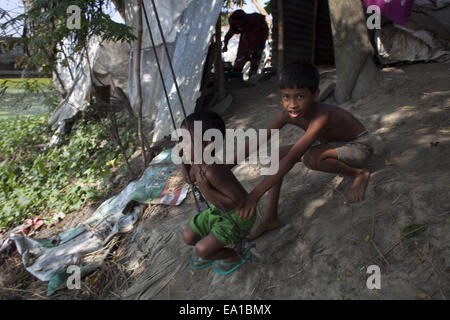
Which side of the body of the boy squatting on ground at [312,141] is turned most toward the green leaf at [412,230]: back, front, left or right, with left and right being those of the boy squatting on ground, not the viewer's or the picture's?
left

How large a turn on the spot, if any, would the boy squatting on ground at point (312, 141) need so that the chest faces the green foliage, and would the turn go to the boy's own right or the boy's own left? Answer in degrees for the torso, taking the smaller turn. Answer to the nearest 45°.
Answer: approximately 90° to the boy's own right

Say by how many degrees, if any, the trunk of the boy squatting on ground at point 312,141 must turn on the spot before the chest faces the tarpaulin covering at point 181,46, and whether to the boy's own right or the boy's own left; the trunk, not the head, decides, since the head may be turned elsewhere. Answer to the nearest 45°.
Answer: approximately 90° to the boy's own right

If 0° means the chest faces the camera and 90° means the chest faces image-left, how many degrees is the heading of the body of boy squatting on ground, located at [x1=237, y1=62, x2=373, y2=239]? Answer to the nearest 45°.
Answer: approximately 45°

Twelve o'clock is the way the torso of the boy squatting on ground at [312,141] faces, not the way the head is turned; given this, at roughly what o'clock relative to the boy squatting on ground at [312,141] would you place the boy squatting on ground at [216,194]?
the boy squatting on ground at [216,194] is roughly at 12 o'clock from the boy squatting on ground at [312,141].

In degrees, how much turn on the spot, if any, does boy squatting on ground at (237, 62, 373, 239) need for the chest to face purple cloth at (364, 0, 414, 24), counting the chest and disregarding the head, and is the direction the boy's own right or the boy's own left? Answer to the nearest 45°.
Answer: approximately 135° to the boy's own right

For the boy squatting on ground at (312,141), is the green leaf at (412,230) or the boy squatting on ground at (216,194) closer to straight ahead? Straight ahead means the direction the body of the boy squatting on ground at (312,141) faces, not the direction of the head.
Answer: the boy squatting on ground

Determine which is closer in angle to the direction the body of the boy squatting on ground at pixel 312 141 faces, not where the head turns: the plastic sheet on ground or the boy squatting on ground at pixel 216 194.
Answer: the boy squatting on ground
